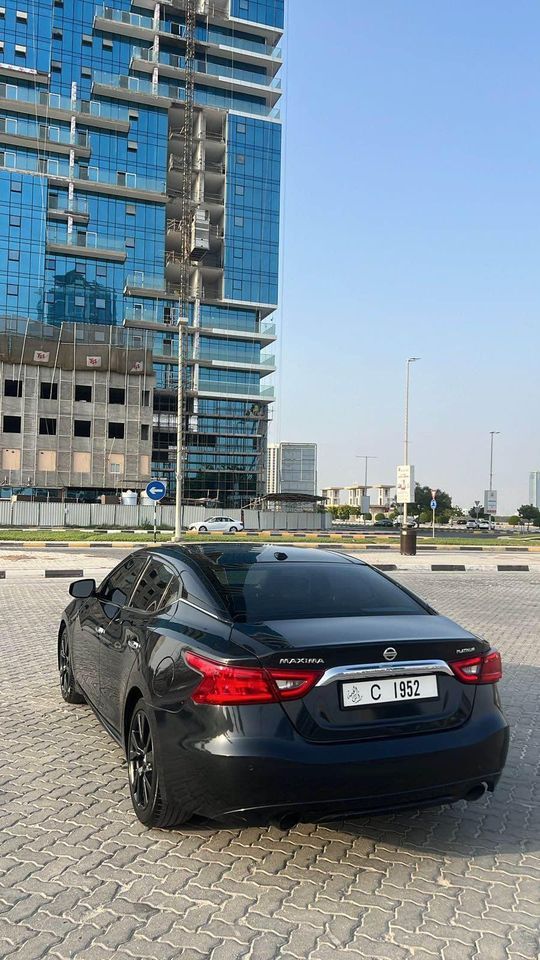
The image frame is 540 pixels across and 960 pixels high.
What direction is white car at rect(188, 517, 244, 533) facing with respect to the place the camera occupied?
facing to the left of the viewer

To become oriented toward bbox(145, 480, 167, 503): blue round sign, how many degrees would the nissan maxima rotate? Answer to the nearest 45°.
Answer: approximately 45° to its right

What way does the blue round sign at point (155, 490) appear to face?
toward the camera

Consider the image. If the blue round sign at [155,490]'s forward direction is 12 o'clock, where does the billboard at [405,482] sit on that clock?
The billboard is roughly at 8 o'clock from the blue round sign.

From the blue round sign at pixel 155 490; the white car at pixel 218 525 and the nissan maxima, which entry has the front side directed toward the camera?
the blue round sign

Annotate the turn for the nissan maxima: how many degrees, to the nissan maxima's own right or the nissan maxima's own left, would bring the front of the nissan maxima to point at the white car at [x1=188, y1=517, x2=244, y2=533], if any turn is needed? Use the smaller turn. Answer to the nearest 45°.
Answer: approximately 45° to the nissan maxima's own right

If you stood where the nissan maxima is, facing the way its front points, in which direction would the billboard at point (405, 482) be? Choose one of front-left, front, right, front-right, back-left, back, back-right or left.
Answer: front-right

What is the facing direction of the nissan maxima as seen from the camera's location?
facing away from the viewer and to the left of the viewer

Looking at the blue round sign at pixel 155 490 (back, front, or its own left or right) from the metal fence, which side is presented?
back

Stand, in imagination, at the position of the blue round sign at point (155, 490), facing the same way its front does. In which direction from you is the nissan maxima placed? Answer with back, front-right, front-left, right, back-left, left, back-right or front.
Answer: front

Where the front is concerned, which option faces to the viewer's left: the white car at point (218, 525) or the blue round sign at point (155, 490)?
the white car

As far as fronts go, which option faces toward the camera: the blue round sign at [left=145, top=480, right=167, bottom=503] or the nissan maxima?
the blue round sign

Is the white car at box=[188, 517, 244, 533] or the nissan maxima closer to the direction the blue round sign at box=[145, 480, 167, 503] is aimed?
the nissan maxima

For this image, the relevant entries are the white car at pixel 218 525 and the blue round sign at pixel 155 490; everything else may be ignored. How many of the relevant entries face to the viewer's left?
1
